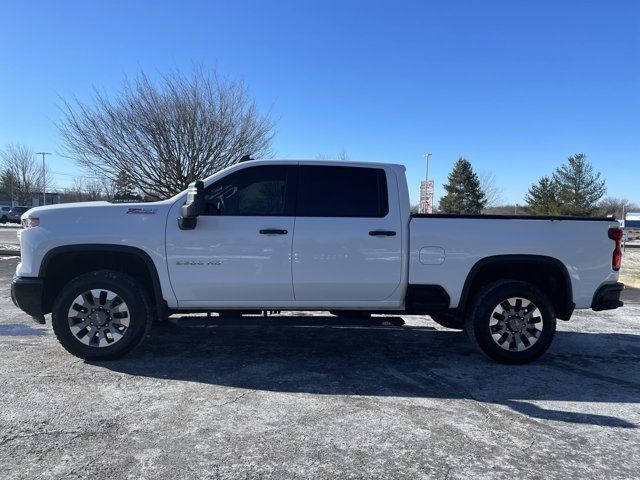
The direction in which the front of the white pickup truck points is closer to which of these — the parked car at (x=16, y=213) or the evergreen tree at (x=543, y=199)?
the parked car

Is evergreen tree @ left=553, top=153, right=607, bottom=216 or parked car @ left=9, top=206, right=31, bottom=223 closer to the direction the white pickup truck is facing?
the parked car

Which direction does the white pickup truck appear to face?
to the viewer's left

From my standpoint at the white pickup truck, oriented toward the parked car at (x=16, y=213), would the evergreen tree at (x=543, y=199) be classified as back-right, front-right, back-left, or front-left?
front-right

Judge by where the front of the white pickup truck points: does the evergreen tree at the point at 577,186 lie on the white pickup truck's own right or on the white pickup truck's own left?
on the white pickup truck's own right

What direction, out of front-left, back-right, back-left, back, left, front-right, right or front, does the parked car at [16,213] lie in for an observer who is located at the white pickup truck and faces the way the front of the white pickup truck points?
front-right

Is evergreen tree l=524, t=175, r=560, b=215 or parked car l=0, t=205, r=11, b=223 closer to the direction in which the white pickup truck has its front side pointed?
the parked car

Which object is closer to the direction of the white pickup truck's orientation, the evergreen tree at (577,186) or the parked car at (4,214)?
the parked car

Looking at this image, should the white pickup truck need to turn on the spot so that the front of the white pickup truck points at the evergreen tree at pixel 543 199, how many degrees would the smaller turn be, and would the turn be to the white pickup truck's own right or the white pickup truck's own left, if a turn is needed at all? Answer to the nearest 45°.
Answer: approximately 135° to the white pickup truck's own right
